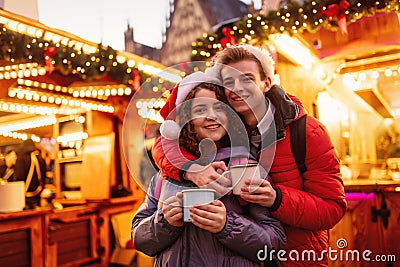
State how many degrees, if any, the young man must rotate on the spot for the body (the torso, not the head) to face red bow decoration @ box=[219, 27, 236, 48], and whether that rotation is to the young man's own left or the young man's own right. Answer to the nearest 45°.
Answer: approximately 135° to the young man's own right

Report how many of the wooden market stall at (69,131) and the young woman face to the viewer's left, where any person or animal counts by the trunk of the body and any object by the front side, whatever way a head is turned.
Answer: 0

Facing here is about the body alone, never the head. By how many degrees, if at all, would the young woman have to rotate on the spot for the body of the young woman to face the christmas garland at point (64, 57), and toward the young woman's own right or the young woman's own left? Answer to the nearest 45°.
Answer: approximately 135° to the young woman's own right

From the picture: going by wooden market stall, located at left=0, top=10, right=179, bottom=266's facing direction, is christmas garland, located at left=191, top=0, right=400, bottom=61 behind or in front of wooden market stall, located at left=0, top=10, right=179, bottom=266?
in front

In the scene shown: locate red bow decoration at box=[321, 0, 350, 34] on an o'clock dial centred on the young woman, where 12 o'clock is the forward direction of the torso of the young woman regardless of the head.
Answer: The red bow decoration is roughly at 7 o'clock from the young woman.

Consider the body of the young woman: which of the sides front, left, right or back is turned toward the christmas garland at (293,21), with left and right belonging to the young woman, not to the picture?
back

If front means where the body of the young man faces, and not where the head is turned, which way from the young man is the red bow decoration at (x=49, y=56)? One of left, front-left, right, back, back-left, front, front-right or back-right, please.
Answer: right

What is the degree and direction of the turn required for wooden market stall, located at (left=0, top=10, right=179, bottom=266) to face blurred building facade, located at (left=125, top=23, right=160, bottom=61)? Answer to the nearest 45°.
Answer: approximately 135° to its left

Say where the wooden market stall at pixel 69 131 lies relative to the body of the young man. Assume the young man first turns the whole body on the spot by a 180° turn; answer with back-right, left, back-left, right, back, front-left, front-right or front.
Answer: left

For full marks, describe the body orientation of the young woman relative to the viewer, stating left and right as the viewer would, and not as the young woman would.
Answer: facing the viewer

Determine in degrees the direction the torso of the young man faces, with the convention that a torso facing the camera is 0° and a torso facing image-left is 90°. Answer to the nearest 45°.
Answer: approximately 45°

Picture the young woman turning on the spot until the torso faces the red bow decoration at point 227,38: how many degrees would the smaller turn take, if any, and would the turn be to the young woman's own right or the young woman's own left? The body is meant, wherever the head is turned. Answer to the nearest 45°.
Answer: approximately 180°

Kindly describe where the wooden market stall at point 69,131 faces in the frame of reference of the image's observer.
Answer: facing the viewer and to the right of the viewer
